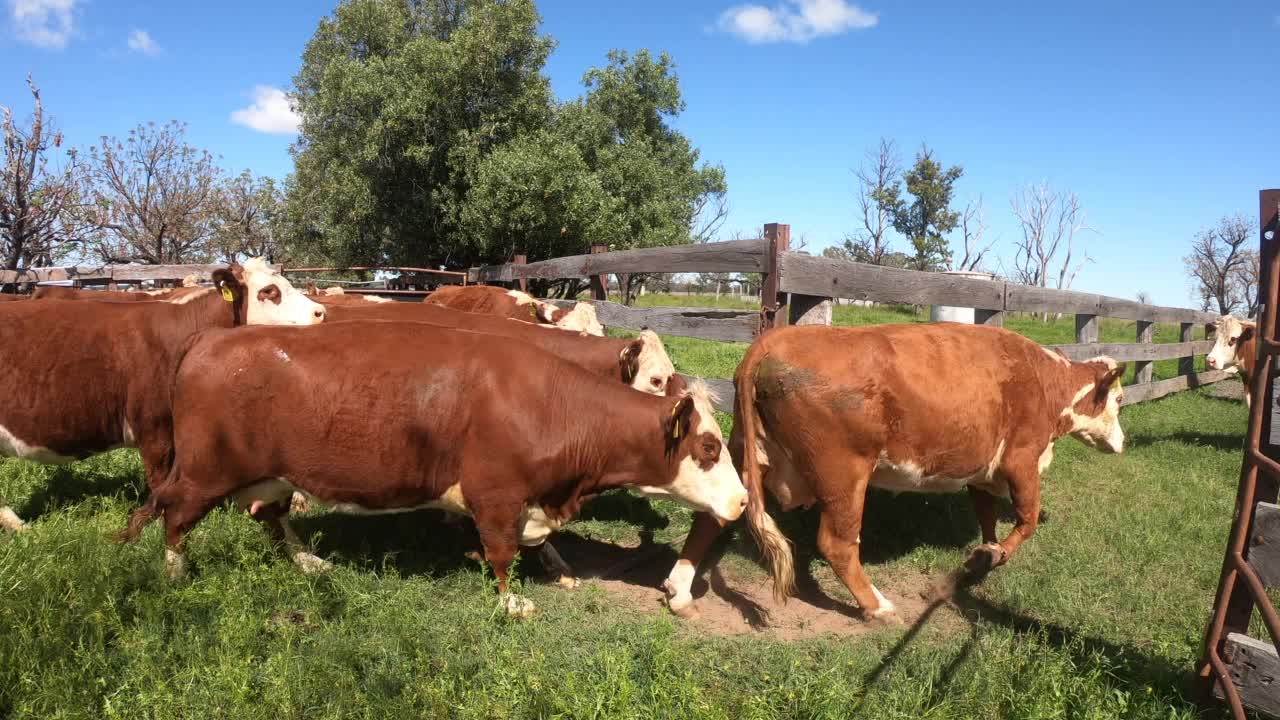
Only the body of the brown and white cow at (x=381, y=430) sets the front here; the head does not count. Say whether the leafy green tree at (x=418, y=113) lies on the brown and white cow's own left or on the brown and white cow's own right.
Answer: on the brown and white cow's own left

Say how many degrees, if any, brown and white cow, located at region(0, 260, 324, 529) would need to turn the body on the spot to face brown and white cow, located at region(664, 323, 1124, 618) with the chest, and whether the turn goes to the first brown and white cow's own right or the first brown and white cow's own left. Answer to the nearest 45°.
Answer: approximately 45° to the first brown and white cow's own right

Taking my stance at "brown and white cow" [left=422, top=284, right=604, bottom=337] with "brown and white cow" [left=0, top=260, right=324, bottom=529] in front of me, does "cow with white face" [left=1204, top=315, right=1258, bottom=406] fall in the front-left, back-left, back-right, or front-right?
back-left

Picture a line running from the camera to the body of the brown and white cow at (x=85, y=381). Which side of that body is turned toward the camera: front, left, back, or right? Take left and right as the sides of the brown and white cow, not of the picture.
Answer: right

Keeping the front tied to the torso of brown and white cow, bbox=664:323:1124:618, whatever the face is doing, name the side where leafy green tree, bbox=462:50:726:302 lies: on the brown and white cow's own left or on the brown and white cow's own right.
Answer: on the brown and white cow's own left

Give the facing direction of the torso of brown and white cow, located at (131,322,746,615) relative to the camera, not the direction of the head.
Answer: to the viewer's right

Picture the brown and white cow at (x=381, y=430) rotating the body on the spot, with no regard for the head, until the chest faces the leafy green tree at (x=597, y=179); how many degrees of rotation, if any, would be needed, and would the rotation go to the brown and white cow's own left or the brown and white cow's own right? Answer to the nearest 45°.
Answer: approximately 90° to the brown and white cow's own left

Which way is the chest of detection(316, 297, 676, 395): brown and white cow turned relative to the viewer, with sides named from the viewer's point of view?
facing to the right of the viewer

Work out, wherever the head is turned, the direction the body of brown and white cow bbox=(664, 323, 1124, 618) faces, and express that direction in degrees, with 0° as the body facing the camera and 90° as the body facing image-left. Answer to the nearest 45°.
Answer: approximately 225°

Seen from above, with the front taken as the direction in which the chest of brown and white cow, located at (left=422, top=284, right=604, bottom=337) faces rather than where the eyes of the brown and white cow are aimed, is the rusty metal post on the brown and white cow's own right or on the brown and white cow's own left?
on the brown and white cow's own right

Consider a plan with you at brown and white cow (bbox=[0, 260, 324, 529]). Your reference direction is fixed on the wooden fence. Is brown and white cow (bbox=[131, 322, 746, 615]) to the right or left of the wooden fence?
right

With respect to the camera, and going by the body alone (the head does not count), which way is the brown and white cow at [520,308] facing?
to the viewer's right
